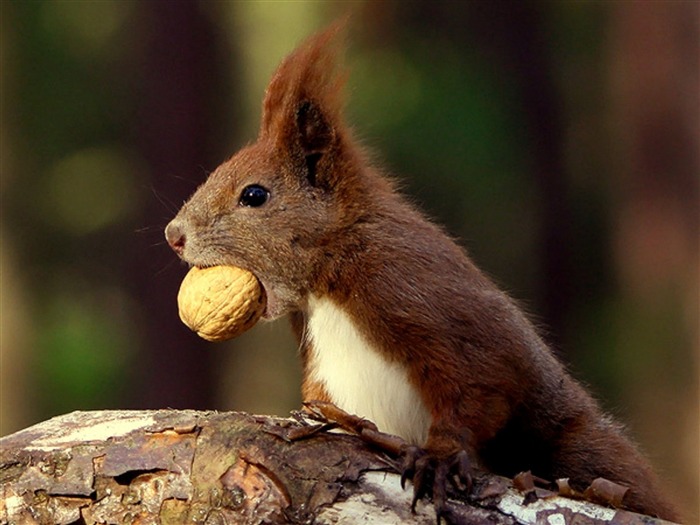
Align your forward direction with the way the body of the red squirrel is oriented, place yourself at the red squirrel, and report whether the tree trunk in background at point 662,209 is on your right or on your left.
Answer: on your right

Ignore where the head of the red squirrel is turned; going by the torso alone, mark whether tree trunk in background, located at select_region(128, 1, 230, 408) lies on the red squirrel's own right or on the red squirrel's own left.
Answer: on the red squirrel's own right

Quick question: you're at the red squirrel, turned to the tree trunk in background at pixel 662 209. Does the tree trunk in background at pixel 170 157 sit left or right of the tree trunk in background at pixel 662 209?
left

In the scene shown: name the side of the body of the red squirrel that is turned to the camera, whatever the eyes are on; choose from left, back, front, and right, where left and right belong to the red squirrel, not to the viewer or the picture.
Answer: left

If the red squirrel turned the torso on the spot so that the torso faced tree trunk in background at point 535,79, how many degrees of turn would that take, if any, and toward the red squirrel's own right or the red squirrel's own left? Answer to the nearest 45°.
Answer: approximately 90° to the red squirrel's own right

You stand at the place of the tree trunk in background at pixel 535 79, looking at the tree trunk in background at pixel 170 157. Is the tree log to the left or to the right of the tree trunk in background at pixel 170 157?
left
